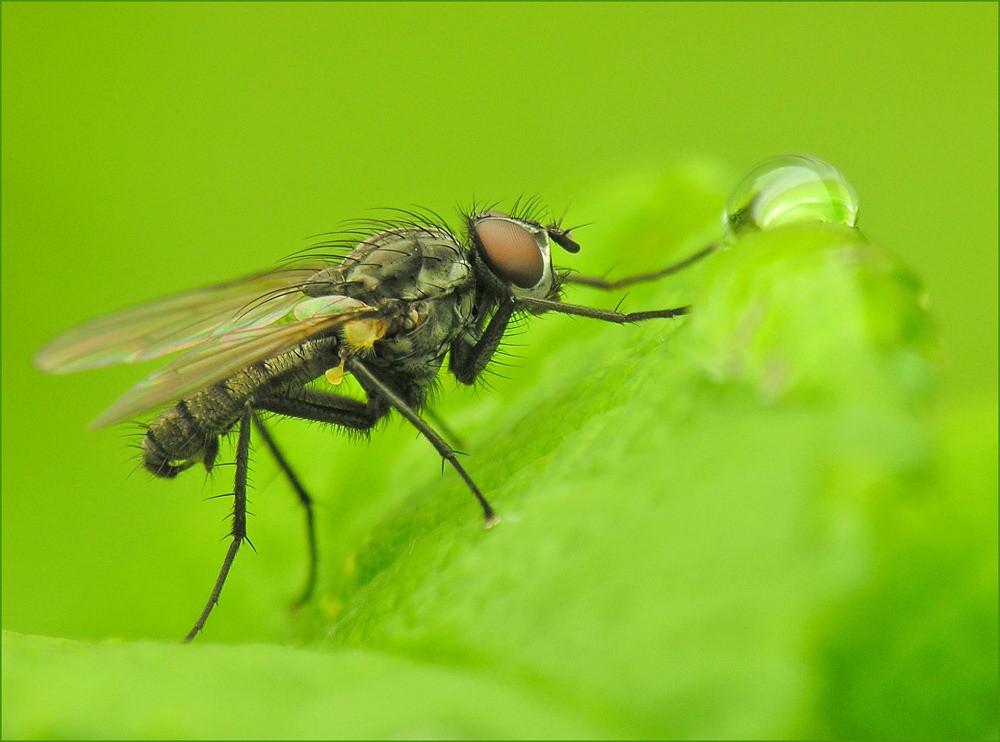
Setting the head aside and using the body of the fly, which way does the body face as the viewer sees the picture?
to the viewer's right

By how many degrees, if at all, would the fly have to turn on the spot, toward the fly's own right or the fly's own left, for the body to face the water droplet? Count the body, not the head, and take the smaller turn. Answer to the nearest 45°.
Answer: approximately 45° to the fly's own right
